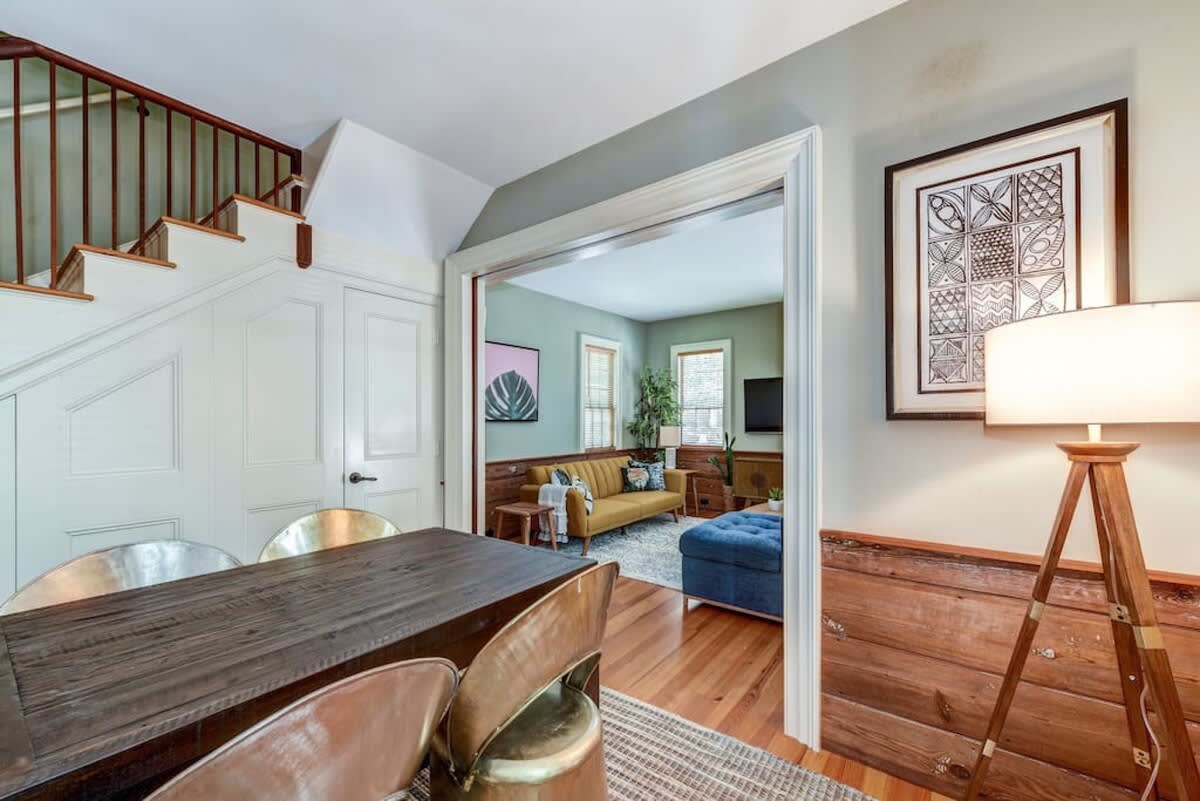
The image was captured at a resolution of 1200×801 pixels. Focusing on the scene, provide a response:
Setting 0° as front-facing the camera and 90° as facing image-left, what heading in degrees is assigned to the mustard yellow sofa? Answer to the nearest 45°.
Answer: approximately 315°

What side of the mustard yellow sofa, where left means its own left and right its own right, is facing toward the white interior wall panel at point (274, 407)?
right

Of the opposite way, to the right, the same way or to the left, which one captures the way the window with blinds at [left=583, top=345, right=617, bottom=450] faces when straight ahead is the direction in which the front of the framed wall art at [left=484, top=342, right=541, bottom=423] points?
the same way

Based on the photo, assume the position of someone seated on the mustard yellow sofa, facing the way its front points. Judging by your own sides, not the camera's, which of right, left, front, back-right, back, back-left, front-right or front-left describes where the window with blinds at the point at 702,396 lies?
left

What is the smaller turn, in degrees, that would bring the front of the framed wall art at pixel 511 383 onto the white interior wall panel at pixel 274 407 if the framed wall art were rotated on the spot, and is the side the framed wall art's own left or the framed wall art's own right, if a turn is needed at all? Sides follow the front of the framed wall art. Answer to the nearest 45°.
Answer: approximately 90° to the framed wall art's own right

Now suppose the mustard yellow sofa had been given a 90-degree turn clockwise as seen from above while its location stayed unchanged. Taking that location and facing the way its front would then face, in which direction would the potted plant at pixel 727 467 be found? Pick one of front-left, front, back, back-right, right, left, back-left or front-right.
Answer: back

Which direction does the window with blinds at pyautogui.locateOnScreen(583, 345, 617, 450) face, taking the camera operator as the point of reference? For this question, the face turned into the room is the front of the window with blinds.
facing the viewer and to the right of the viewer

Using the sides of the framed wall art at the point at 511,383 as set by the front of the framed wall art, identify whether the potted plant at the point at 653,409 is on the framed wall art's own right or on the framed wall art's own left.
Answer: on the framed wall art's own left

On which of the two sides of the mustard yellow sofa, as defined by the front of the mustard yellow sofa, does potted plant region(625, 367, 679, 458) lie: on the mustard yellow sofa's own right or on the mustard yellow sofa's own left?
on the mustard yellow sofa's own left

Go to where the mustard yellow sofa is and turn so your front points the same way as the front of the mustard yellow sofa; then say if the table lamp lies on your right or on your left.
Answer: on your left

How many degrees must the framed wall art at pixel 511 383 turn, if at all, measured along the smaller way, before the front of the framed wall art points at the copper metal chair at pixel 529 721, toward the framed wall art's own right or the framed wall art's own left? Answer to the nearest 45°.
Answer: approximately 45° to the framed wall art's own right

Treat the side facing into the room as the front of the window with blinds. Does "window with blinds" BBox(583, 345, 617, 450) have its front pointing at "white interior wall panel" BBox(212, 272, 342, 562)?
no

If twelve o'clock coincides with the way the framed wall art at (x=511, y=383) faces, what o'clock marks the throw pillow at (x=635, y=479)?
The throw pillow is roughly at 10 o'clock from the framed wall art.

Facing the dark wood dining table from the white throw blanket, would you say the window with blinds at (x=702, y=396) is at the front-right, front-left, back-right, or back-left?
back-left

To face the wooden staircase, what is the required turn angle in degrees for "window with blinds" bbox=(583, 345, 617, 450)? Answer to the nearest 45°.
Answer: approximately 90° to its right

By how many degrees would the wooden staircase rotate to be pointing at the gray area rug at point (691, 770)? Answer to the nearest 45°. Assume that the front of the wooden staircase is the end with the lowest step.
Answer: approximately 90° to its left

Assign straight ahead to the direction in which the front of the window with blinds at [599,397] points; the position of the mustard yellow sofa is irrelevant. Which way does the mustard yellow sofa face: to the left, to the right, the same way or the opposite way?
the same way
